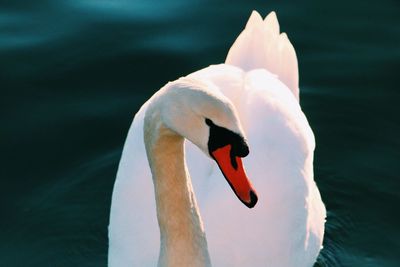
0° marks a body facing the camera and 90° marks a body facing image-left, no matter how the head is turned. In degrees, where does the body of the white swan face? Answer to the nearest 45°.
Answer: approximately 0°
